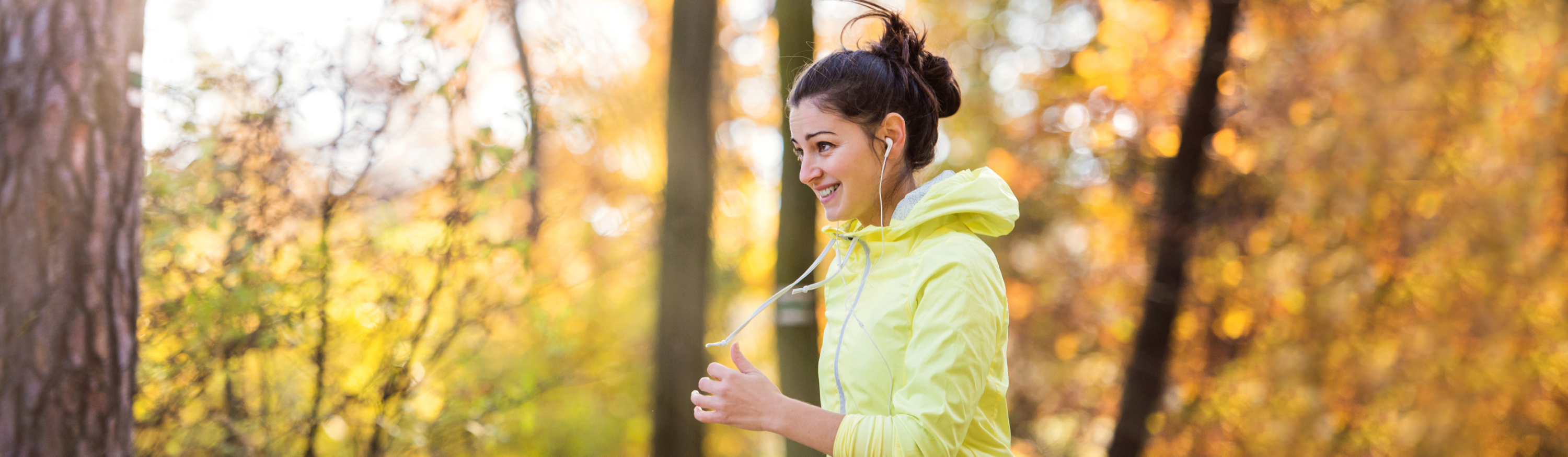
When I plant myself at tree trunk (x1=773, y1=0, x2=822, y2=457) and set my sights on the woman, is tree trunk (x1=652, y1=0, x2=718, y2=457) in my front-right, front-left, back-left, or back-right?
back-right

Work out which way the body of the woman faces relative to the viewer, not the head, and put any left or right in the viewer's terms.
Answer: facing the viewer and to the left of the viewer

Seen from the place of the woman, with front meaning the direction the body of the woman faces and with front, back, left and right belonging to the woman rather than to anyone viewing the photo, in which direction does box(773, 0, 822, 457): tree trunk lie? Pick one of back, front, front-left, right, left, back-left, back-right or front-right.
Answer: back-right

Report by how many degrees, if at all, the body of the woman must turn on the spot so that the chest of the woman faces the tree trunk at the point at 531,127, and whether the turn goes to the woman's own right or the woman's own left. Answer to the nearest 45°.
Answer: approximately 90° to the woman's own right

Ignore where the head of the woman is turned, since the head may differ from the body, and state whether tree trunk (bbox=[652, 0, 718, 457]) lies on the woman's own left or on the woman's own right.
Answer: on the woman's own right

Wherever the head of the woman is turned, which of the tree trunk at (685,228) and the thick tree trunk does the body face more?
the thick tree trunk

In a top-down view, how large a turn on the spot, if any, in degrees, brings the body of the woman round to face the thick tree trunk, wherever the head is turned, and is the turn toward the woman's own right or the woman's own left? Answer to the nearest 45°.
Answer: approximately 45° to the woman's own right

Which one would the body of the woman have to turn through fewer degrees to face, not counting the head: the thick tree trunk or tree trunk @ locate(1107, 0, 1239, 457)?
the thick tree trunk

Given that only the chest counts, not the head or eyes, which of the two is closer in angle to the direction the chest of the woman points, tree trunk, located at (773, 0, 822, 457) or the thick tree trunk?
the thick tree trunk
